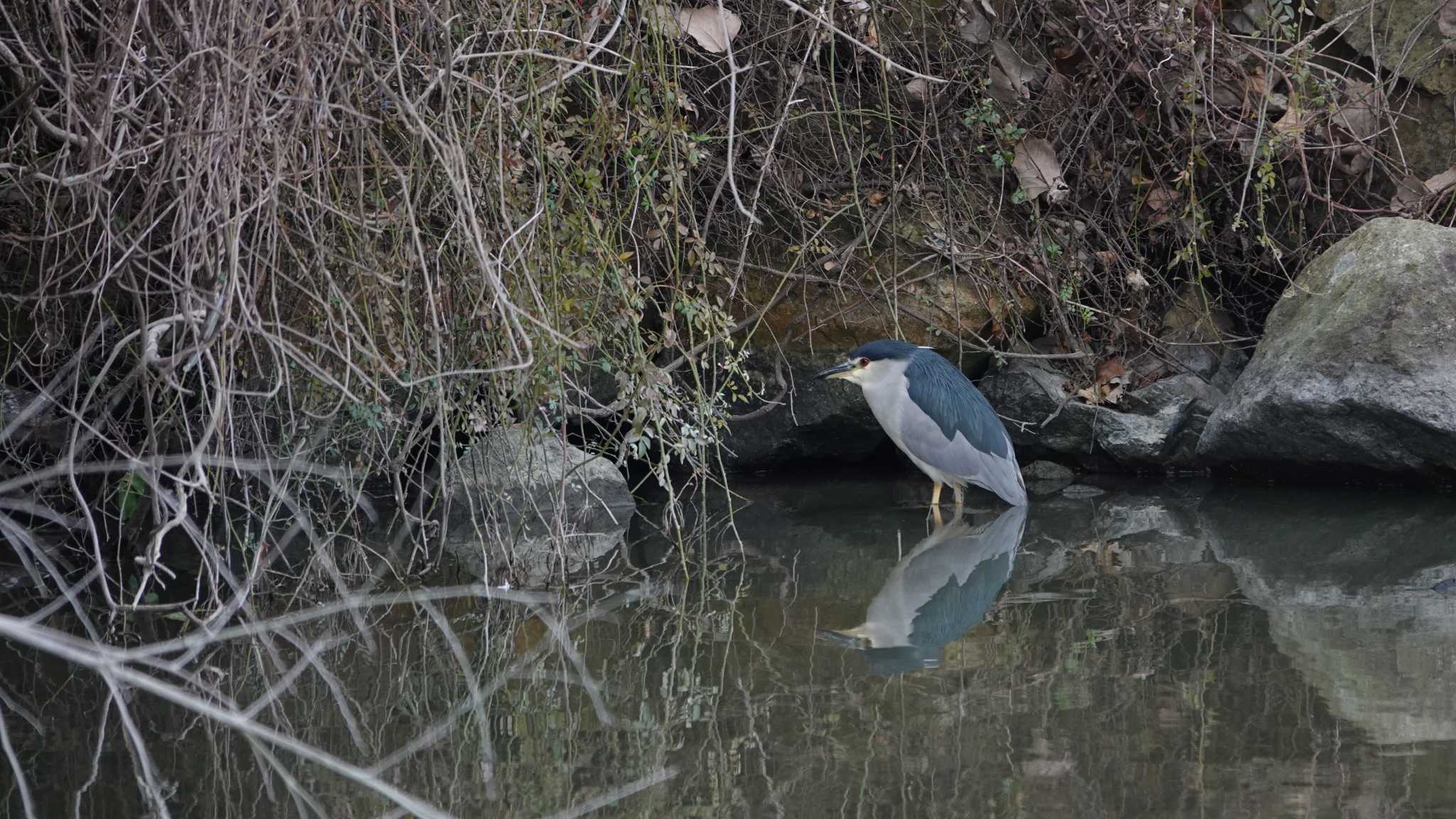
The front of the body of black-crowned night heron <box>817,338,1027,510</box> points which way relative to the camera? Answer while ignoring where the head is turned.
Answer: to the viewer's left

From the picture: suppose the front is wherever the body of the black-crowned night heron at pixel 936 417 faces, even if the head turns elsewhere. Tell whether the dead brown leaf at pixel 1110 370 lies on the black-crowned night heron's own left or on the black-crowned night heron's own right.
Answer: on the black-crowned night heron's own right

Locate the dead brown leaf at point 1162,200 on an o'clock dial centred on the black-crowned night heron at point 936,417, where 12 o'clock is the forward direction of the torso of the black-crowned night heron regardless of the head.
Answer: The dead brown leaf is roughly at 4 o'clock from the black-crowned night heron.

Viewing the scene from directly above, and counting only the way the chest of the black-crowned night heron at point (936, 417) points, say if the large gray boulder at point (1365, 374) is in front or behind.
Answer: behind

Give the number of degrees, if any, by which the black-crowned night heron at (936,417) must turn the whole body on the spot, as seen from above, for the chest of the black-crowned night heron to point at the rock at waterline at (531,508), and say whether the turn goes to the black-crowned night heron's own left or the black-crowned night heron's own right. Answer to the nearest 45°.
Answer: approximately 45° to the black-crowned night heron's own left

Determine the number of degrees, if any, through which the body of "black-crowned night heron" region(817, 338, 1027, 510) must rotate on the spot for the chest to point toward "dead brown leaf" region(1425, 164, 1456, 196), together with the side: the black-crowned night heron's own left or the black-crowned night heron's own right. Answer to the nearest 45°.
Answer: approximately 135° to the black-crowned night heron's own right

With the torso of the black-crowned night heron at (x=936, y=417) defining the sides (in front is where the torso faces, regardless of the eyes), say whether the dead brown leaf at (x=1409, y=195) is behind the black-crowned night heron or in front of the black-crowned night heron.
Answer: behind

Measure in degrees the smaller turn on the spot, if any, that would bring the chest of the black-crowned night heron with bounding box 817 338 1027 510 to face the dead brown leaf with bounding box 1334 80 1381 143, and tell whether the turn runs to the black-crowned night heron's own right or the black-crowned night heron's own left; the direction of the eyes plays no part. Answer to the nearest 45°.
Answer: approximately 135° to the black-crowned night heron's own right

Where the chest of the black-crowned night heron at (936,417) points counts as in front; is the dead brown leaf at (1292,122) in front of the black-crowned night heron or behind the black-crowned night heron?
behind
